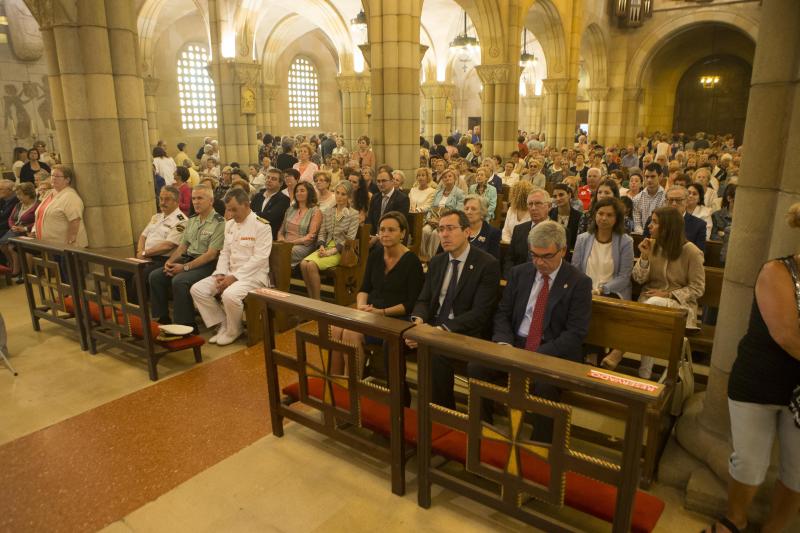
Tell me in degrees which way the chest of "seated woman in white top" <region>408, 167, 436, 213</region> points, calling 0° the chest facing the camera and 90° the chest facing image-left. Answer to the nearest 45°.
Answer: approximately 45°

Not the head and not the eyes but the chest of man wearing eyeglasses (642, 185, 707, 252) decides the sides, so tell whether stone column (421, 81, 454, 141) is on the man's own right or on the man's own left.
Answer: on the man's own right

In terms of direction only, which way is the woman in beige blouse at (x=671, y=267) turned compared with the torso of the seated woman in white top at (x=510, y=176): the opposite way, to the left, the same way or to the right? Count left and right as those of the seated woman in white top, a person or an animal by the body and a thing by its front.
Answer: the same way

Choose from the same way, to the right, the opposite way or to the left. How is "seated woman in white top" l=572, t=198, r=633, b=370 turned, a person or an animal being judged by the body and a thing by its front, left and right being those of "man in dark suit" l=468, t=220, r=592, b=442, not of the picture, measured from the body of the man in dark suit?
the same way

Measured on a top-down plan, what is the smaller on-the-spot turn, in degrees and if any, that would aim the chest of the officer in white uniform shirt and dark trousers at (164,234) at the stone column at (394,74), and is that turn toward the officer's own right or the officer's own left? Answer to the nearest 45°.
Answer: approximately 180°

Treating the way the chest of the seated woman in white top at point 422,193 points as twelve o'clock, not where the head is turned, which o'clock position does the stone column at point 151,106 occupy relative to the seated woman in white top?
The stone column is roughly at 3 o'clock from the seated woman in white top.

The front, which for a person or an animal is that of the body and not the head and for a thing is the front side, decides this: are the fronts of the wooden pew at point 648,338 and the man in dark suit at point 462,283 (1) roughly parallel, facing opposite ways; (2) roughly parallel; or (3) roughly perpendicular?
roughly parallel

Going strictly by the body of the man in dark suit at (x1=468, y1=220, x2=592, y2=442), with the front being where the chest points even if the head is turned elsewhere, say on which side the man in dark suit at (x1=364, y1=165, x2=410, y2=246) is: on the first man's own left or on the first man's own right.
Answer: on the first man's own right

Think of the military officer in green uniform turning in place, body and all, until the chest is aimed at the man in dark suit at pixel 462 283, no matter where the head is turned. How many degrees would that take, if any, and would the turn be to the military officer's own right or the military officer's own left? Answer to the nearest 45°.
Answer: approximately 90° to the military officer's own left

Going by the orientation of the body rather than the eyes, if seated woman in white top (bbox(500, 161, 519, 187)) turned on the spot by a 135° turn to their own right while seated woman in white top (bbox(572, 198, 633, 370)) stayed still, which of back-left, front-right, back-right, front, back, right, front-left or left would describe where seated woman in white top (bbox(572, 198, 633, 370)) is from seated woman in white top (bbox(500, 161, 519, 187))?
back

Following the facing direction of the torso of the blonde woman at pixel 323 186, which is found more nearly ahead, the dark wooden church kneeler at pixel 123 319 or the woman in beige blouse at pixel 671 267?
the dark wooden church kneeler

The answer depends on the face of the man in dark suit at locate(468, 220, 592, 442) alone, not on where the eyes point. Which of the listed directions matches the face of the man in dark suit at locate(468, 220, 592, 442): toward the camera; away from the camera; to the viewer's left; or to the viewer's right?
toward the camera

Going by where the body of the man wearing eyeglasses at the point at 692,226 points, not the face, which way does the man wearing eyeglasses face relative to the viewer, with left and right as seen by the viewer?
facing the viewer and to the left of the viewer

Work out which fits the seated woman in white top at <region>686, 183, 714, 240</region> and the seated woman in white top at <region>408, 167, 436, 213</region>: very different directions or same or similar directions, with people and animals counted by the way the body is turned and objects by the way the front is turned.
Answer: same or similar directions

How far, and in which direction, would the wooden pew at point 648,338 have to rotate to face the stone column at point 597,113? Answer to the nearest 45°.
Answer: approximately 135° to its right

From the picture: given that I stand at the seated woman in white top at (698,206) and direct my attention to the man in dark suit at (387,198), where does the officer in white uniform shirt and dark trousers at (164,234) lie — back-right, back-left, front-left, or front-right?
front-left

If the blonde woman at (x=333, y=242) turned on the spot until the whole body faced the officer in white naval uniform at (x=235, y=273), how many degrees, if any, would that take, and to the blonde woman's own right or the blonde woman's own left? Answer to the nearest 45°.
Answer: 0° — they already face them

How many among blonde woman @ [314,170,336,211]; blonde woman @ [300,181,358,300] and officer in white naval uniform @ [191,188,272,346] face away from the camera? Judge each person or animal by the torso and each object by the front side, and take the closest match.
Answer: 0
